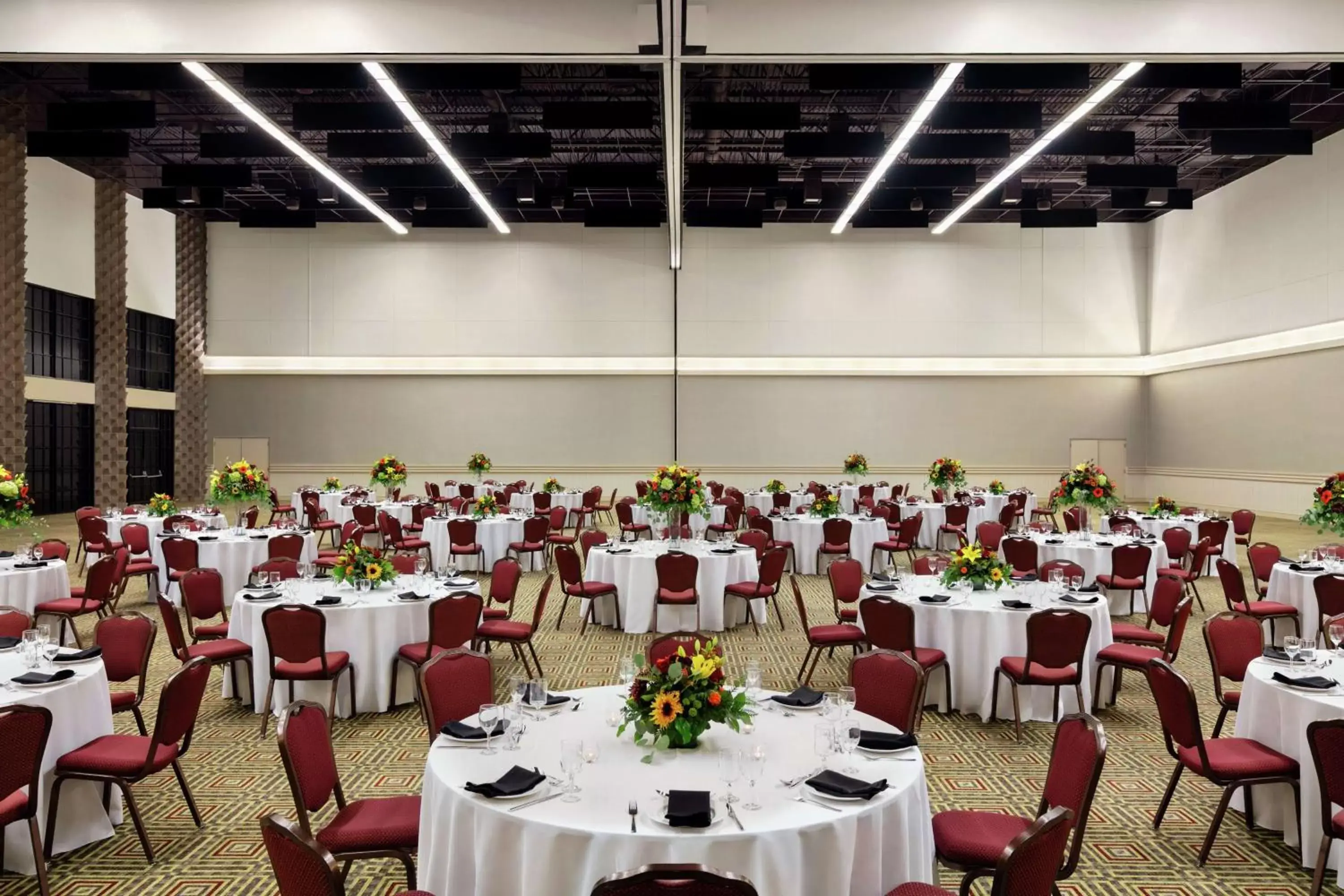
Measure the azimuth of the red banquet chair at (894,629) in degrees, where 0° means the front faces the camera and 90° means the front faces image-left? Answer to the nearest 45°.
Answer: approximately 225°

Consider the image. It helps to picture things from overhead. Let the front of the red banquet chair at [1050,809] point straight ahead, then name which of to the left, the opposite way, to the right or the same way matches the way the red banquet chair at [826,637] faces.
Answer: the opposite way

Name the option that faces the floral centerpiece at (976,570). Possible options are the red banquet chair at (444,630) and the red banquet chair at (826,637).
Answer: the red banquet chair at (826,637)

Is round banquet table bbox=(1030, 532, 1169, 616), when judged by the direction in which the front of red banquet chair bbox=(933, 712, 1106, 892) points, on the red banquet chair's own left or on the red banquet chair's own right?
on the red banquet chair's own right

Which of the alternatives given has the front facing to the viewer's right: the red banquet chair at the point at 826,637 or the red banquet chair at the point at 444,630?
the red banquet chair at the point at 826,637

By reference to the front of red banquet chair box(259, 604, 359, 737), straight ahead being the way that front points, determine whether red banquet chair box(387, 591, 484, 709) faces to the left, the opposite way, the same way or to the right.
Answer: to the left

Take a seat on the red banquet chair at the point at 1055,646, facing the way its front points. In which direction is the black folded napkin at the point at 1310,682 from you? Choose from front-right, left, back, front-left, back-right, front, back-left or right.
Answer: back

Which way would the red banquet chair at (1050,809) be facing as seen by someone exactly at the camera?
facing to the left of the viewer

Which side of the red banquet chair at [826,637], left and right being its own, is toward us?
right

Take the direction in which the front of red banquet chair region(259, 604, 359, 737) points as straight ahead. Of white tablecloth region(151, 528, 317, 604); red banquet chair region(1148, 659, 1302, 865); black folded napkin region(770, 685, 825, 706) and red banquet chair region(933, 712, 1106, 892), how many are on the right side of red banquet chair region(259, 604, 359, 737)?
3

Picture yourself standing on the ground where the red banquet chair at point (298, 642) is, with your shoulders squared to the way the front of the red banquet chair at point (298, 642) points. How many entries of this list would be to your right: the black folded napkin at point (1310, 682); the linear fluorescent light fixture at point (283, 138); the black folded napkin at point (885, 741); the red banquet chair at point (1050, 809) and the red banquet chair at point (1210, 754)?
4

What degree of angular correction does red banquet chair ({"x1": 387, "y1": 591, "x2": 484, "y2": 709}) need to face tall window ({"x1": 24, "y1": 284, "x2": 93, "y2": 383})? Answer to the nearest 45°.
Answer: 0° — it already faces it

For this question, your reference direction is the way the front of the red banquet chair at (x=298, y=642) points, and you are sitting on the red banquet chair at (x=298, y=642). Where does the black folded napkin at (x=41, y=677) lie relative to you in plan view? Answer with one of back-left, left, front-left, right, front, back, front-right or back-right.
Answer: back

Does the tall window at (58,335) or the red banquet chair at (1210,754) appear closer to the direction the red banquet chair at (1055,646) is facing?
the tall window

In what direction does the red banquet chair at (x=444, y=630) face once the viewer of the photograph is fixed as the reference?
facing away from the viewer and to the left of the viewer

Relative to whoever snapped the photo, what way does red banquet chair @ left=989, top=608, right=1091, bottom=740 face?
facing away from the viewer and to the left of the viewer

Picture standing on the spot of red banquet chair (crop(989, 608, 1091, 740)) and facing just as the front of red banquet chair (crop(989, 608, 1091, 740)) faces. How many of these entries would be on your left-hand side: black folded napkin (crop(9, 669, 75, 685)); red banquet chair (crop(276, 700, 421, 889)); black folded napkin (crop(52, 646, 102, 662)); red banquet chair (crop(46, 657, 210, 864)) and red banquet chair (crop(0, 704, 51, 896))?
5
